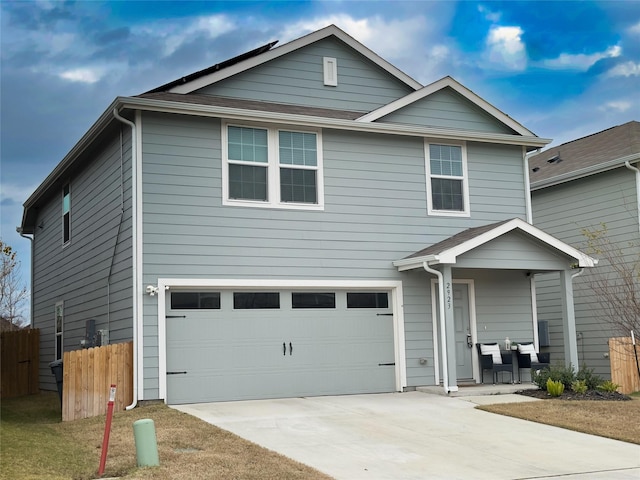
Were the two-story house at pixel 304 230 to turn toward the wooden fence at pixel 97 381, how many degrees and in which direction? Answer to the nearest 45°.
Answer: approximately 90° to its right

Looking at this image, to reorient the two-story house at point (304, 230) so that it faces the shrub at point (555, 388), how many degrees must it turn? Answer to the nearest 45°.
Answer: approximately 45° to its left

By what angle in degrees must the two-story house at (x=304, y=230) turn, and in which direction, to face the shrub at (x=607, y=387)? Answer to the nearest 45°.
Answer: approximately 45° to its left

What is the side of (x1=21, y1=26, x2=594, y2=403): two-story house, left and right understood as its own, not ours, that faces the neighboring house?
left

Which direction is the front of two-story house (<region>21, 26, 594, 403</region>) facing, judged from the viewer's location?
facing the viewer and to the right of the viewer

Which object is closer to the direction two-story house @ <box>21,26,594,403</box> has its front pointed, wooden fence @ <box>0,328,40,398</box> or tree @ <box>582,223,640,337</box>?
the tree

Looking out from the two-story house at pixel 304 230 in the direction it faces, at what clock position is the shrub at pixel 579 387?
The shrub is roughly at 11 o'clock from the two-story house.

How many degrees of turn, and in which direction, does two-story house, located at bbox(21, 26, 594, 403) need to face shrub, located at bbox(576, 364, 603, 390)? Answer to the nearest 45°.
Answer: approximately 45° to its left
